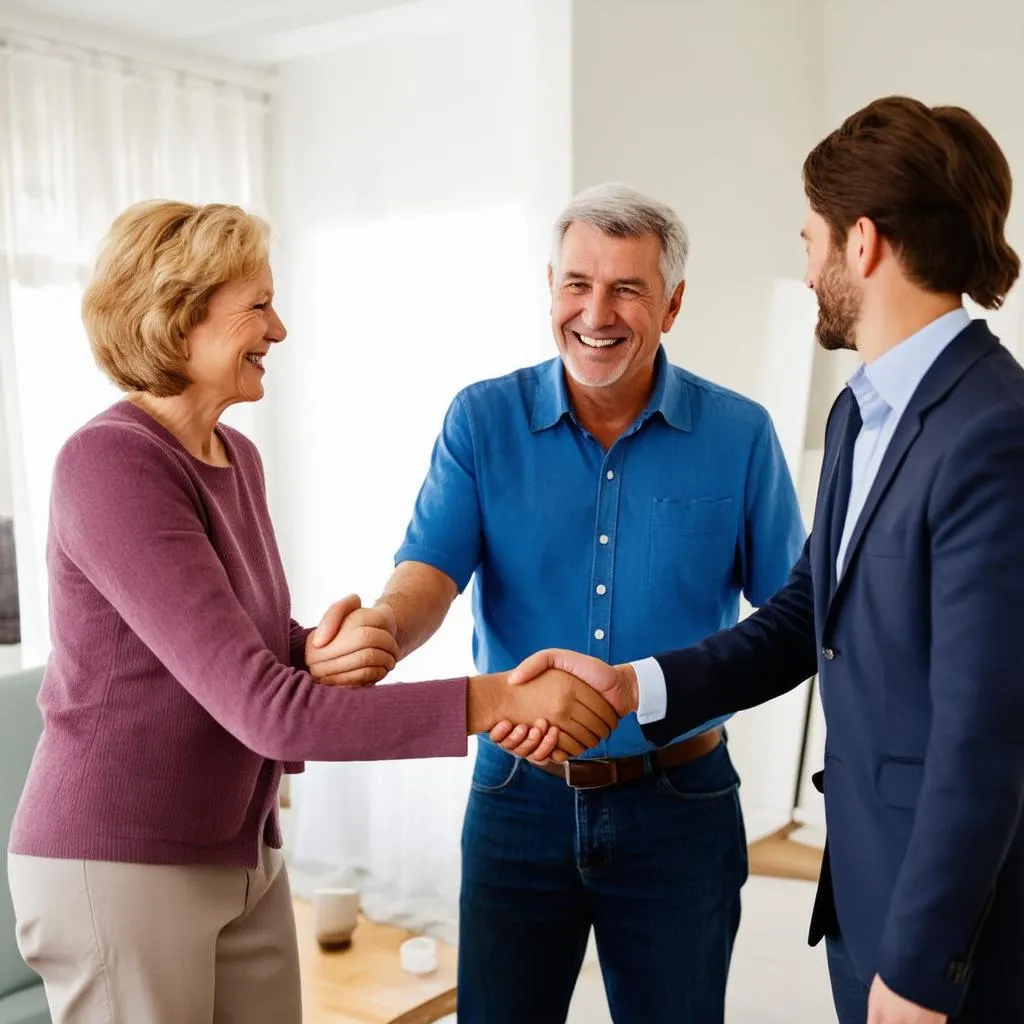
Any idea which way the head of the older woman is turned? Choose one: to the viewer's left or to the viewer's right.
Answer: to the viewer's right

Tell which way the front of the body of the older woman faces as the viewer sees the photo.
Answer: to the viewer's right

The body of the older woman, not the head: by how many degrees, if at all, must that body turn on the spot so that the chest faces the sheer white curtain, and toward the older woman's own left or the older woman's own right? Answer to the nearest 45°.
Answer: approximately 90° to the older woman's own left

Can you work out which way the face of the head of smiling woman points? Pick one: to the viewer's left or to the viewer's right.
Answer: to the viewer's right

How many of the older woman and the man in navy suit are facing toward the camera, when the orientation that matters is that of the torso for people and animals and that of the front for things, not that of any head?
0

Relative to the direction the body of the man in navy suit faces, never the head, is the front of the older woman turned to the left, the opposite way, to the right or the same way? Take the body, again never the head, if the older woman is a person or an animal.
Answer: the opposite way

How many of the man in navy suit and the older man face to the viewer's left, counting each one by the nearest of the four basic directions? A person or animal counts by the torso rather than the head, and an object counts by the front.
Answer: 1

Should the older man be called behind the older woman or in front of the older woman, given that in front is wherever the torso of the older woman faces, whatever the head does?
in front

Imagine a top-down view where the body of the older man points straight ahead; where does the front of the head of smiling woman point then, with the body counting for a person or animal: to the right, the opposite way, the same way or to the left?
to the left

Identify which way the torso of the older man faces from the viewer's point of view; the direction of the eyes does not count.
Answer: toward the camera

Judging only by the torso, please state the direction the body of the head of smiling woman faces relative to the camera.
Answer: to the viewer's right

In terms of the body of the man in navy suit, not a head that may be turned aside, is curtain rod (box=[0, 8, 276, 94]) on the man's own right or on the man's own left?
on the man's own right

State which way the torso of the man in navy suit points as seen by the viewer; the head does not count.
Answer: to the viewer's left

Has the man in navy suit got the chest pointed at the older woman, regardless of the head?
yes

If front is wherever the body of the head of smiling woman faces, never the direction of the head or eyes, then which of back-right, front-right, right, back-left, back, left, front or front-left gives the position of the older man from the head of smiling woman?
front

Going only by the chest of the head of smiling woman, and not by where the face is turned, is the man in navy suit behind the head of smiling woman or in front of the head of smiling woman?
in front

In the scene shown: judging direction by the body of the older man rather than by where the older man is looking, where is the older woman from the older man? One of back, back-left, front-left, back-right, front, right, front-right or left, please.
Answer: front-right
